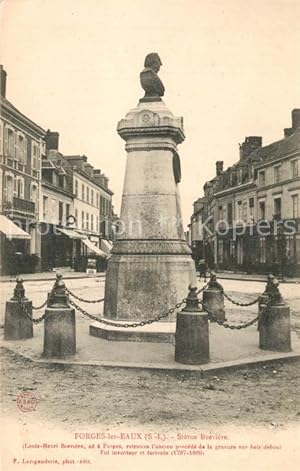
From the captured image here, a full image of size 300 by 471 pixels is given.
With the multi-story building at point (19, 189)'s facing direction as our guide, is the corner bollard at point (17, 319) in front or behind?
in front

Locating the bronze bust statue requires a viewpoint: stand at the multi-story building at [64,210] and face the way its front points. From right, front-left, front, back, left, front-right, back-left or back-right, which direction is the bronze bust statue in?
front-right

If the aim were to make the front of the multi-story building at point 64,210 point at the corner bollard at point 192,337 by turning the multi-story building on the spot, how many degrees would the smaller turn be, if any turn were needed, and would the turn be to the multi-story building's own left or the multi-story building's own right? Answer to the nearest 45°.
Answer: approximately 45° to the multi-story building's own right

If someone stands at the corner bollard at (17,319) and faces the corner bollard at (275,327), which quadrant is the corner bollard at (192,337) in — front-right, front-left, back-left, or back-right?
front-right

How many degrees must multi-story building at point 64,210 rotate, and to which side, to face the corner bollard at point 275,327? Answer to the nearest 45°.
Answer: approximately 45° to its right

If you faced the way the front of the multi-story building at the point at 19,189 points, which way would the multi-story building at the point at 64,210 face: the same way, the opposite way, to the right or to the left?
the same way

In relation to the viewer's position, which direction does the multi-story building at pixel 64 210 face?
facing the viewer and to the right of the viewer

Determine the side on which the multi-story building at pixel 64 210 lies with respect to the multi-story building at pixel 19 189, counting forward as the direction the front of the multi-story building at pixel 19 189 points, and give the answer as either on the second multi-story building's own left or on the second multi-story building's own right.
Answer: on the second multi-story building's own left

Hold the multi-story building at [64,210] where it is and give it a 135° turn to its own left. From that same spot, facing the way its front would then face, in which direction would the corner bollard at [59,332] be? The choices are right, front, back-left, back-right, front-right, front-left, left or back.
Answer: back

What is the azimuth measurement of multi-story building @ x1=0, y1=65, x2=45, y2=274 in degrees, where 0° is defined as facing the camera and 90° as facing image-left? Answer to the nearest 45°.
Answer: approximately 315°

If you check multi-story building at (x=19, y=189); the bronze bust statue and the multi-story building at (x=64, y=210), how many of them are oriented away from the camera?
0

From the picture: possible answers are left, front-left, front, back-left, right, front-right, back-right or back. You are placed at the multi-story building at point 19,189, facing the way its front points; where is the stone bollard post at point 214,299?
front-right
